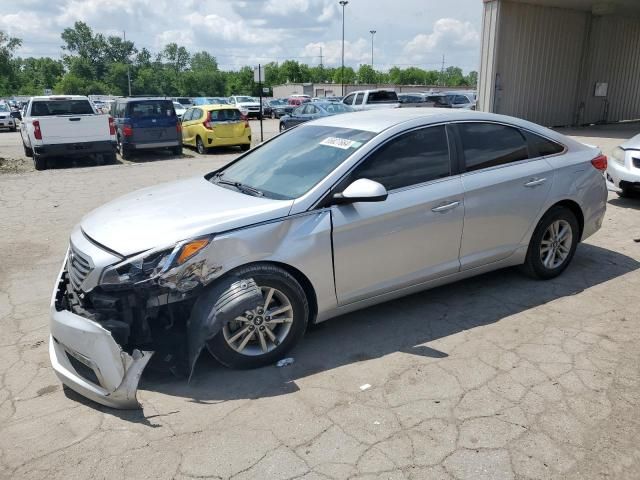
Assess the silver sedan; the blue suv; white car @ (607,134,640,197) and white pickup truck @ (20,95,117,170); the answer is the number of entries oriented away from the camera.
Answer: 2

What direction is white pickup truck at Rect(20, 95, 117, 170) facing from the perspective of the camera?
away from the camera

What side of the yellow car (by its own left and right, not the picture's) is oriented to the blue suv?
left

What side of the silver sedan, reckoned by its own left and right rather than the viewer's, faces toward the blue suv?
right

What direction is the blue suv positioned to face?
away from the camera

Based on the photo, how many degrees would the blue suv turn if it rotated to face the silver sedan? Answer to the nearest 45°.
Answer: approximately 180°

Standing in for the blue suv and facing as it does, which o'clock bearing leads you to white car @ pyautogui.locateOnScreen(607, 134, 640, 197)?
The white car is roughly at 5 o'clock from the blue suv.

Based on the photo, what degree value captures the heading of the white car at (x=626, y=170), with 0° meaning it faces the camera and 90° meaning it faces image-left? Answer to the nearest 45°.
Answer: approximately 45°

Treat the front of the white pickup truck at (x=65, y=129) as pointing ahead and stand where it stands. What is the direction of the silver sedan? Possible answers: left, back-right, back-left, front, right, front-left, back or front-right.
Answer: back

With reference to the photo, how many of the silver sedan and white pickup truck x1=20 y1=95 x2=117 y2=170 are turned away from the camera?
1

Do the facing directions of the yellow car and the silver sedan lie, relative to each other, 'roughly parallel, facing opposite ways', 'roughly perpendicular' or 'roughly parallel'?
roughly perpendicular
